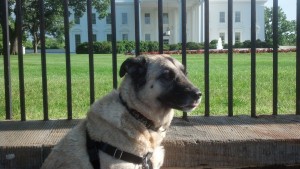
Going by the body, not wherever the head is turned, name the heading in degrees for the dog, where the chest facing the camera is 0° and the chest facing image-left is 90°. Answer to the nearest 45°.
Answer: approximately 315°
